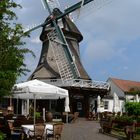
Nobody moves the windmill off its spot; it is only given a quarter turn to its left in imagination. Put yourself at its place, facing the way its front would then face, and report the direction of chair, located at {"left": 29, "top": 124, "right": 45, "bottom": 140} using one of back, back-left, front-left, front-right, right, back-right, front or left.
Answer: front-right

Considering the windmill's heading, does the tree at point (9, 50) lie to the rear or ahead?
ahead

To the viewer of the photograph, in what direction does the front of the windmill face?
facing the viewer and to the left of the viewer
